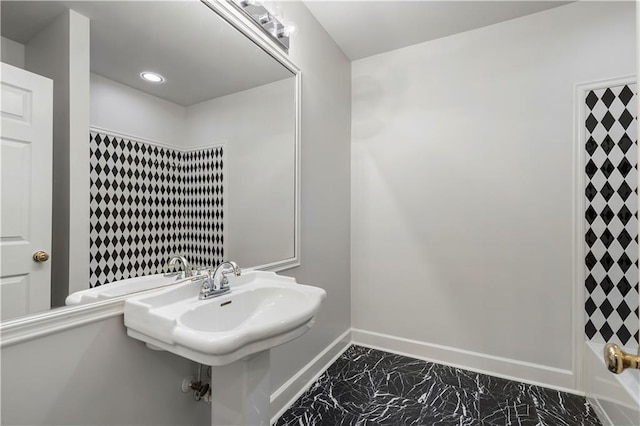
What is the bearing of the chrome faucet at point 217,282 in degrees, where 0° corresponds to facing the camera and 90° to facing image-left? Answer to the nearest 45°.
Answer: approximately 315°

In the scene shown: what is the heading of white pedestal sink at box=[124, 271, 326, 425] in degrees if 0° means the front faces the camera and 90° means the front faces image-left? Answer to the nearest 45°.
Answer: approximately 315°

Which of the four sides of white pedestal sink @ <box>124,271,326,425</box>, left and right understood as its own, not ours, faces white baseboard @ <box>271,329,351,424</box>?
left

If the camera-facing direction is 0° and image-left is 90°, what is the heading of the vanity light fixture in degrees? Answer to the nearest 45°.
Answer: approximately 315°
